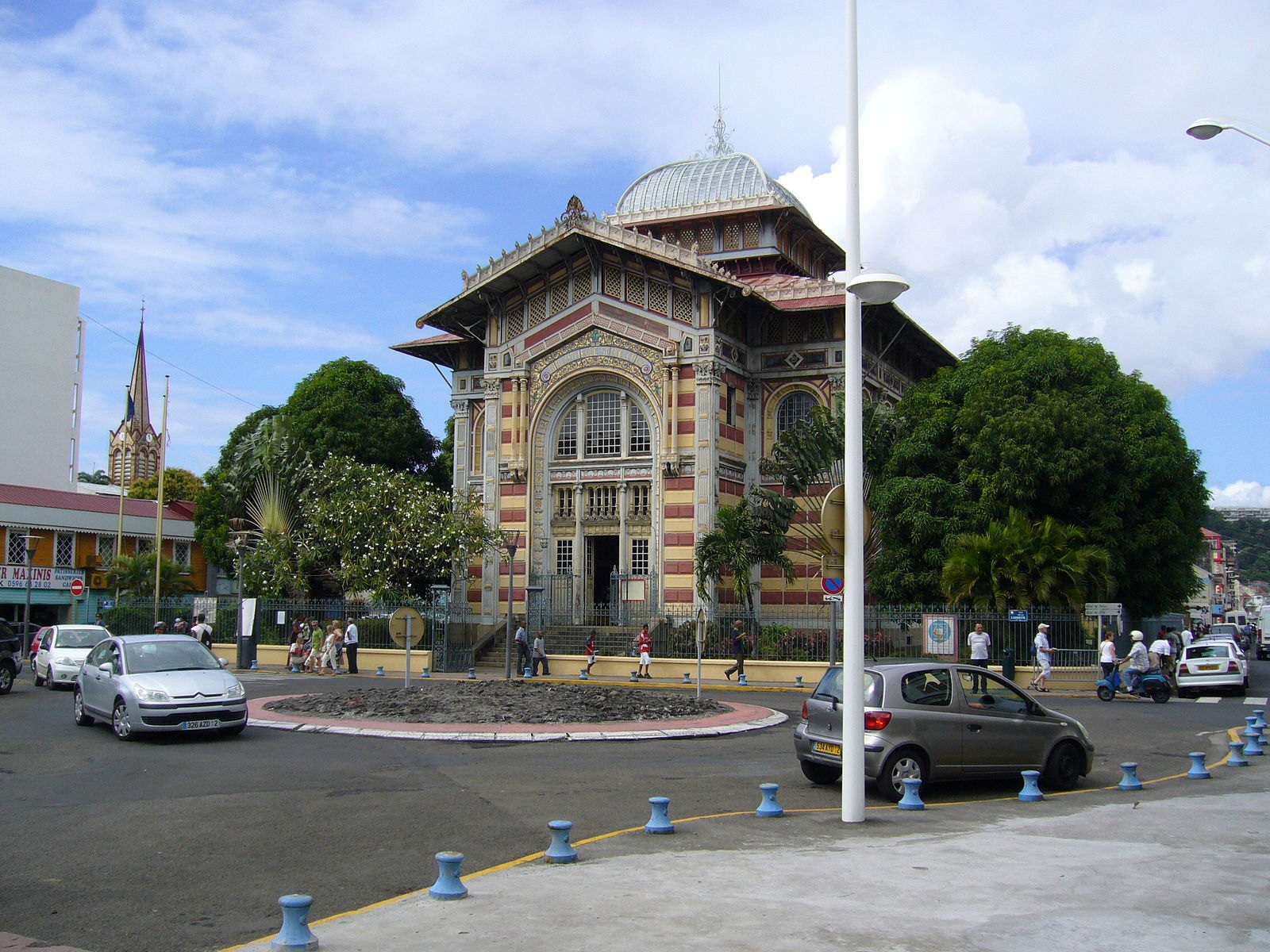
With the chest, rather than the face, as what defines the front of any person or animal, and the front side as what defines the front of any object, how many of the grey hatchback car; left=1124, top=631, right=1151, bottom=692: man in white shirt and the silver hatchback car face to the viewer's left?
1

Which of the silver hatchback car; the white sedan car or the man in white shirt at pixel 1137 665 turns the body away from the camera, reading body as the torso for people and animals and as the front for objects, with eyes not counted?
the white sedan car

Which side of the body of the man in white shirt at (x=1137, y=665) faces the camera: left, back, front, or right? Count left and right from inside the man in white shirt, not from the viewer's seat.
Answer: left

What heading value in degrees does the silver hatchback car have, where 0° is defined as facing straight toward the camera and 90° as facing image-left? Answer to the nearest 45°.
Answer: approximately 315°

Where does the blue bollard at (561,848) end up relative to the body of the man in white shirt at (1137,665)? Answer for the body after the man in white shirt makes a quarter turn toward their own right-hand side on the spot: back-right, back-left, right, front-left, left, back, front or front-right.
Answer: back

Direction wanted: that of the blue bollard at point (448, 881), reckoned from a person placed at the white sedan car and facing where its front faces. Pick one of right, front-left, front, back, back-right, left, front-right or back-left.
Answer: back

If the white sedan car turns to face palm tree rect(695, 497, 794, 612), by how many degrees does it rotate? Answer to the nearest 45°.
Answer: approximately 90° to its left

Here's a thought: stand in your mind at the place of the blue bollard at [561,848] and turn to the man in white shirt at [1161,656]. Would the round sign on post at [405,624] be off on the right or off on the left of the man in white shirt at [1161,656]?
left

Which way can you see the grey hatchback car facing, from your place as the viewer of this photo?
facing away from the viewer and to the right of the viewer

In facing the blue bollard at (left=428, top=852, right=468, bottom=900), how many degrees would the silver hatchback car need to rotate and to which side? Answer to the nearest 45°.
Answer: approximately 45° to its right

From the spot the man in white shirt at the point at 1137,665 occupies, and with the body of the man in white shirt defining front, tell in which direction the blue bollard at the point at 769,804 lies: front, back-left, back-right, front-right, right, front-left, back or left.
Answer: left

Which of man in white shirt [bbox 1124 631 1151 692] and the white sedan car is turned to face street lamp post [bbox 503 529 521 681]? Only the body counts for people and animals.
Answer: the man in white shirt

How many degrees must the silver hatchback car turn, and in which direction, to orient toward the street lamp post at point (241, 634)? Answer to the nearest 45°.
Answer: approximately 135° to its left

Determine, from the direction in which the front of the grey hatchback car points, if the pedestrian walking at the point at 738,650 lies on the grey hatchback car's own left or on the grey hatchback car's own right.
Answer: on the grey hatchback car's own left

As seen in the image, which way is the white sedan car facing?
away from the camera

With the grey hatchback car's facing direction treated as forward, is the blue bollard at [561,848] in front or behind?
behind

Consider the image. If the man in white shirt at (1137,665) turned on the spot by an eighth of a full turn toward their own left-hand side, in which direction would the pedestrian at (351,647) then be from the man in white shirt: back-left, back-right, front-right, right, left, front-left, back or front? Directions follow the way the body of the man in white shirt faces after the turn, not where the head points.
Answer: front-right

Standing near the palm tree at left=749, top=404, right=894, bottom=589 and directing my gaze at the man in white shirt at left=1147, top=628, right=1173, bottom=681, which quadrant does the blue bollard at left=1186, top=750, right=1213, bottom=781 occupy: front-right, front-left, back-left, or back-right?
front-right

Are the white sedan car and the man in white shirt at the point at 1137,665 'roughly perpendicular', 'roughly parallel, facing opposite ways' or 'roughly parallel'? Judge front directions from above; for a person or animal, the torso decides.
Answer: roughly perpendicular
